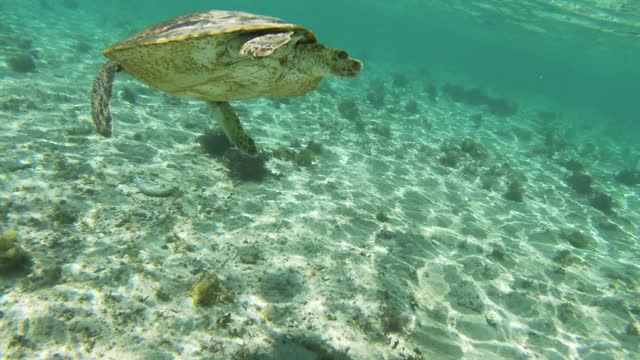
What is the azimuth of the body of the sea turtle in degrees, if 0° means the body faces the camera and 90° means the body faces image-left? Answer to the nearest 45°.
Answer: approximately 270°
